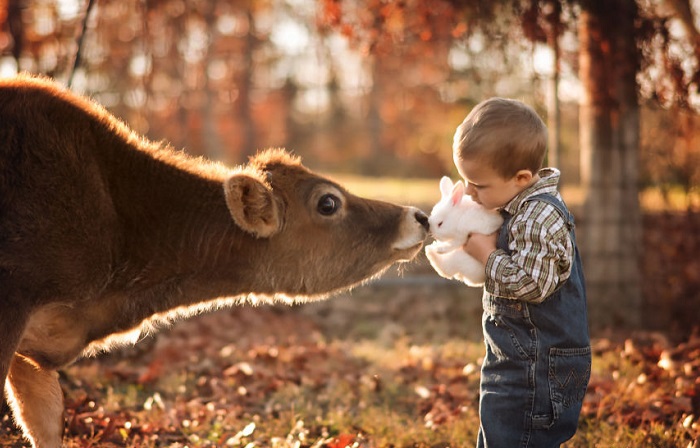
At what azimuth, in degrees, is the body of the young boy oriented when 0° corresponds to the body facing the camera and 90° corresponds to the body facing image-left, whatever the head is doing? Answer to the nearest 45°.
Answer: approximately 90°

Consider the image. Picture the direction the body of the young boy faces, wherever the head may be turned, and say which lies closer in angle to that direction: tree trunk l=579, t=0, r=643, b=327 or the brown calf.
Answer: the brown calf

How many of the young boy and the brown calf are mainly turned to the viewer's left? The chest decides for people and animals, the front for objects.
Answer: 1

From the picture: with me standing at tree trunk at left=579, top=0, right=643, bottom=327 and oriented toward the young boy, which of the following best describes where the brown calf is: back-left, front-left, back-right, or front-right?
front-right

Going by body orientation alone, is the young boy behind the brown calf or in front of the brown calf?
in front

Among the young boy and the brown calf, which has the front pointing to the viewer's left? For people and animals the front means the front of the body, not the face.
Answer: the young boy

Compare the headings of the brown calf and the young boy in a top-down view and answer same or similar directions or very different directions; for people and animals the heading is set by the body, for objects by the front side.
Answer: very different directions

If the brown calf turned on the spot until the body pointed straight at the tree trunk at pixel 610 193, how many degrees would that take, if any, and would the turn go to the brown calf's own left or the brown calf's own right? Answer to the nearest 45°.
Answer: approximately 45° to the brown calf's own left

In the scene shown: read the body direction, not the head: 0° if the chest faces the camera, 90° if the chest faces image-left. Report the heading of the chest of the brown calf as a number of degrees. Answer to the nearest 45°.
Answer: approximately 270°

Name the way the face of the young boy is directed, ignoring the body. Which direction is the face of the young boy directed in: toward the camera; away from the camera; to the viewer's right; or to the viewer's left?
to the viewer's left

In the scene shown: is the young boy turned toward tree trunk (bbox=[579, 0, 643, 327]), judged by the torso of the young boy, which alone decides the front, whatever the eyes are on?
no

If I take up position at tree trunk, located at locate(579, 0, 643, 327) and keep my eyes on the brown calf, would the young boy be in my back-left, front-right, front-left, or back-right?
front-left

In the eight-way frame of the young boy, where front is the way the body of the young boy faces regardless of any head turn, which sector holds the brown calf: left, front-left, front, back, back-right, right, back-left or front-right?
front

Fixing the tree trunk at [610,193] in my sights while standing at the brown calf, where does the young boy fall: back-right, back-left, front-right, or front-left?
front-right
